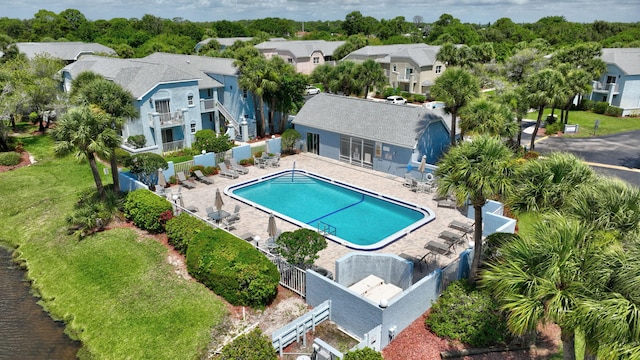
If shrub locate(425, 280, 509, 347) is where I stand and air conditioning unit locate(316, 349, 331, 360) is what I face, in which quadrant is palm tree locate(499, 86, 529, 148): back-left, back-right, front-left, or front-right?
back-right

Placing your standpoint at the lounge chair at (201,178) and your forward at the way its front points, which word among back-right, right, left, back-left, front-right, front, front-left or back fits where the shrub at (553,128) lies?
front-left

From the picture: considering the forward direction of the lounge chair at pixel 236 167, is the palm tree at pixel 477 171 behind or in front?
in front

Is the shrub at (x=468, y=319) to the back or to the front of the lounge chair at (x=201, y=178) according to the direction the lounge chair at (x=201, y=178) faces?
to the front

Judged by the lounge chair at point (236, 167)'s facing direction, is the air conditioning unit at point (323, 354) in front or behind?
in front

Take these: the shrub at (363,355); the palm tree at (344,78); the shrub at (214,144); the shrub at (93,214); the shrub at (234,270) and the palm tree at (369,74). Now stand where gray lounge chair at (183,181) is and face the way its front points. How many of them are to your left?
3

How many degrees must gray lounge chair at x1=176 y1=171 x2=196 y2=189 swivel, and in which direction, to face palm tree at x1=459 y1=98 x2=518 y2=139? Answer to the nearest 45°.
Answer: approximately 45° to its left

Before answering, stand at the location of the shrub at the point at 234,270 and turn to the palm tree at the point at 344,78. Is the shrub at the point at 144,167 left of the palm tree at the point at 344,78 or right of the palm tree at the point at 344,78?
left

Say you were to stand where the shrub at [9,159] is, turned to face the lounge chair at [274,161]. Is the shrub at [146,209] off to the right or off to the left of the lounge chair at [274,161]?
right

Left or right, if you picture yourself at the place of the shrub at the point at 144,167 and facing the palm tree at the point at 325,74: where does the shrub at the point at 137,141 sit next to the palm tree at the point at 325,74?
left

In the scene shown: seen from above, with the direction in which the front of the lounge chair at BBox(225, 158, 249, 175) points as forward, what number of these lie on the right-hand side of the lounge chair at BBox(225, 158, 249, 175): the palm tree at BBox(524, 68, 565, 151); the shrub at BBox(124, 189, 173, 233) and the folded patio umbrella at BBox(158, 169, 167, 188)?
2

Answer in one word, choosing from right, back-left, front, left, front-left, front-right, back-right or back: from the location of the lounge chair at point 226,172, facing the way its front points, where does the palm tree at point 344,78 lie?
left

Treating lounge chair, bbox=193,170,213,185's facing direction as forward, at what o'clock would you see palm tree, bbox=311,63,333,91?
The palm tree is roughly at 9 o'clock from the lounge chair.

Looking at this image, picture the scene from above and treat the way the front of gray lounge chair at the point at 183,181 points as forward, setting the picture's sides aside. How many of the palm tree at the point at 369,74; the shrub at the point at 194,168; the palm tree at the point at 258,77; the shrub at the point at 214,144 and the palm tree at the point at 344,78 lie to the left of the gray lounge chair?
5

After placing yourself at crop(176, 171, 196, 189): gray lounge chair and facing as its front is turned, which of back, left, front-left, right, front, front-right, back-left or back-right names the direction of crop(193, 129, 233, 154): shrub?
left
